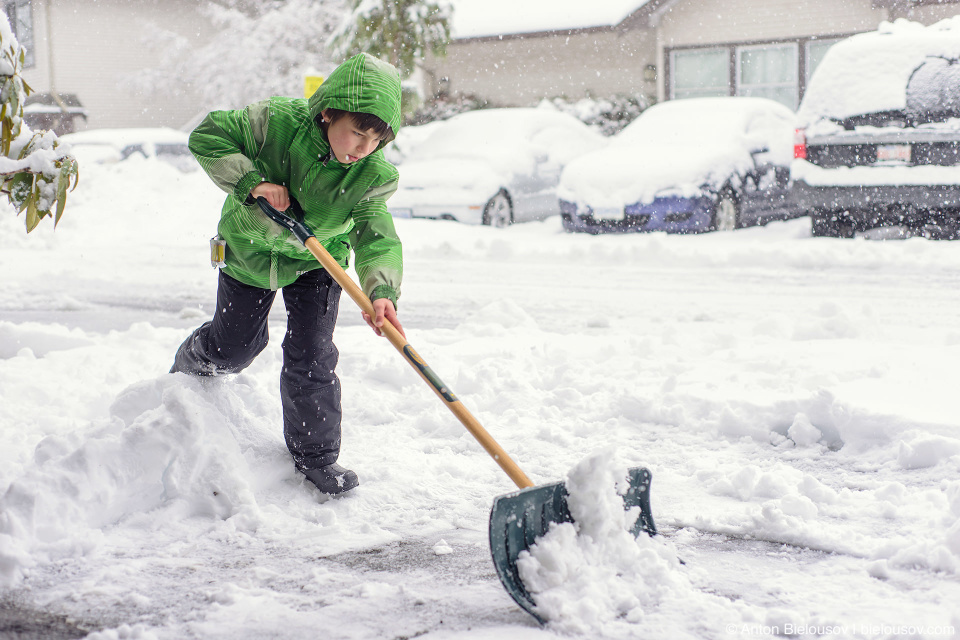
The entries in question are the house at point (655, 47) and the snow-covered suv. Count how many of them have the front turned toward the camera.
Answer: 1

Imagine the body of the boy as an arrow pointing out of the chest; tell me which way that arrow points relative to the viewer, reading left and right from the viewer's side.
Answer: facing the viewer and to the right of the viewer

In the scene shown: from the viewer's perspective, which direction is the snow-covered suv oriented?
away from the camera

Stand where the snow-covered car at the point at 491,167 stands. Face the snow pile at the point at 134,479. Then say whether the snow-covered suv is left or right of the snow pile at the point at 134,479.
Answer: left

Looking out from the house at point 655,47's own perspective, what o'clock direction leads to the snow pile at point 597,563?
The snow pile is roughly at 12 o'clock from the house.

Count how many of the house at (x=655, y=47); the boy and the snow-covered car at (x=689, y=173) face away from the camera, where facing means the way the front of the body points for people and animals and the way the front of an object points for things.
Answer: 0

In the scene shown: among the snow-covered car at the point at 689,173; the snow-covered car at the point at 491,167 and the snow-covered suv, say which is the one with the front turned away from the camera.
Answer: the snow-covered suv

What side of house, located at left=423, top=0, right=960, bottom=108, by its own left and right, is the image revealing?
front

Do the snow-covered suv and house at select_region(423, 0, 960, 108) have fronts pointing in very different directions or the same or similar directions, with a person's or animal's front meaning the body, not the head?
very different directions

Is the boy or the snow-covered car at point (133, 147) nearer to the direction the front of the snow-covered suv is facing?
the snow-covered car

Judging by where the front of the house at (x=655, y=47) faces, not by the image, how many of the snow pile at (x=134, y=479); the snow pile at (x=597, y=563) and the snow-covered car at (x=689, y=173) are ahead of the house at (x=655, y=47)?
3

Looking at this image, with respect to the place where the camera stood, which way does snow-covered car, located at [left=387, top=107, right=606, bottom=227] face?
facing the viewer and to the left of the viewer

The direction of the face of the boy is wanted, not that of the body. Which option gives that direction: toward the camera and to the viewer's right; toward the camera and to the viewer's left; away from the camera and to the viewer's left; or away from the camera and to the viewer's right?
toward the camera and to the viewer's right

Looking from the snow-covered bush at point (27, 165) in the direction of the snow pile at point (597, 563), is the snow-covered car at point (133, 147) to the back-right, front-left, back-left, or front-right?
back-left

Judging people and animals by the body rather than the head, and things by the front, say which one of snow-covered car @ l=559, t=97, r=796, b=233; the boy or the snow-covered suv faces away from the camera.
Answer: the snow-covered suv

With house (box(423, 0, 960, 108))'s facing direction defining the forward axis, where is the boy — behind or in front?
in front

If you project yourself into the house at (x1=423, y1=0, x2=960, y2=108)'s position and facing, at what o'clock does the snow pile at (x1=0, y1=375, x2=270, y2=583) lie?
The snow pile is roughly at 12 o'clock from the house.
